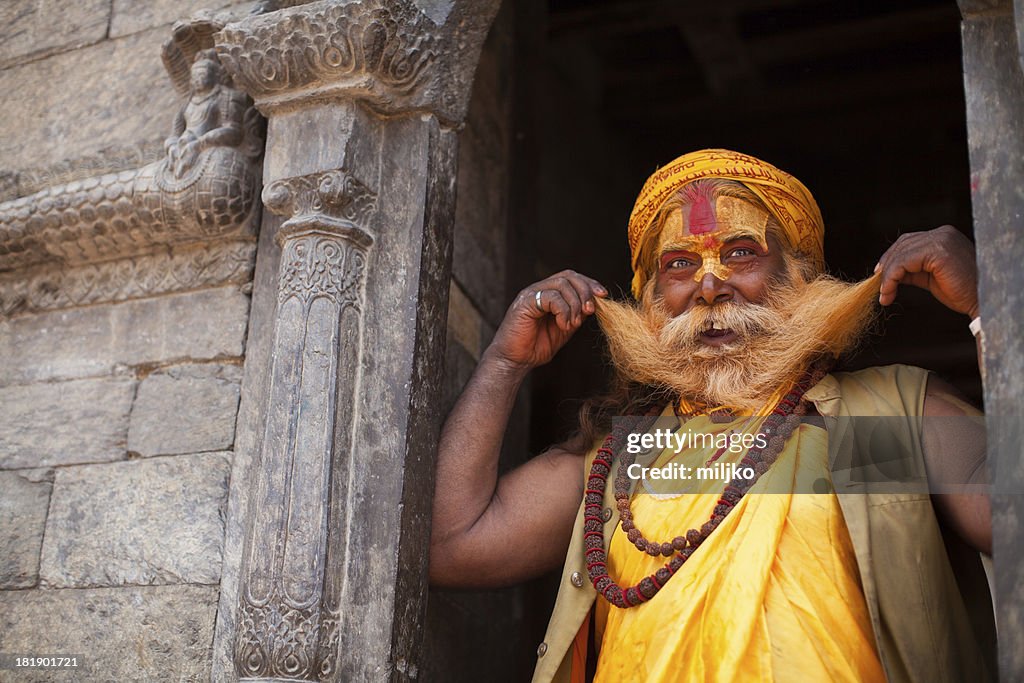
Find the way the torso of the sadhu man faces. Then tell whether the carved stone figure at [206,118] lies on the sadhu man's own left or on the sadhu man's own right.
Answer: on the sadhu man's own right

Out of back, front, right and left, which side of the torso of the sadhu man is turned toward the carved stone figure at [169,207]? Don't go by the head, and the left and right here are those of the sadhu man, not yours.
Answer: right

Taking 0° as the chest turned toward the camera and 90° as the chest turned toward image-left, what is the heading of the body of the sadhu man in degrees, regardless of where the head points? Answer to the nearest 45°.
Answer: approximately 0°

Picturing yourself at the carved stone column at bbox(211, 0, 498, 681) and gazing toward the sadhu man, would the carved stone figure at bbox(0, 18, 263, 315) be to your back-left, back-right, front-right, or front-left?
back-left

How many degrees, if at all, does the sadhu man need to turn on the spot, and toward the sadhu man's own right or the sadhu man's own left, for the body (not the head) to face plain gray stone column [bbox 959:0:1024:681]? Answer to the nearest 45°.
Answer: approximately 45° to the sadhu man's own left

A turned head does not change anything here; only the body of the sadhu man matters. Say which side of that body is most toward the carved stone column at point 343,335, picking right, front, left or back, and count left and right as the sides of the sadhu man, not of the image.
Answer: right
